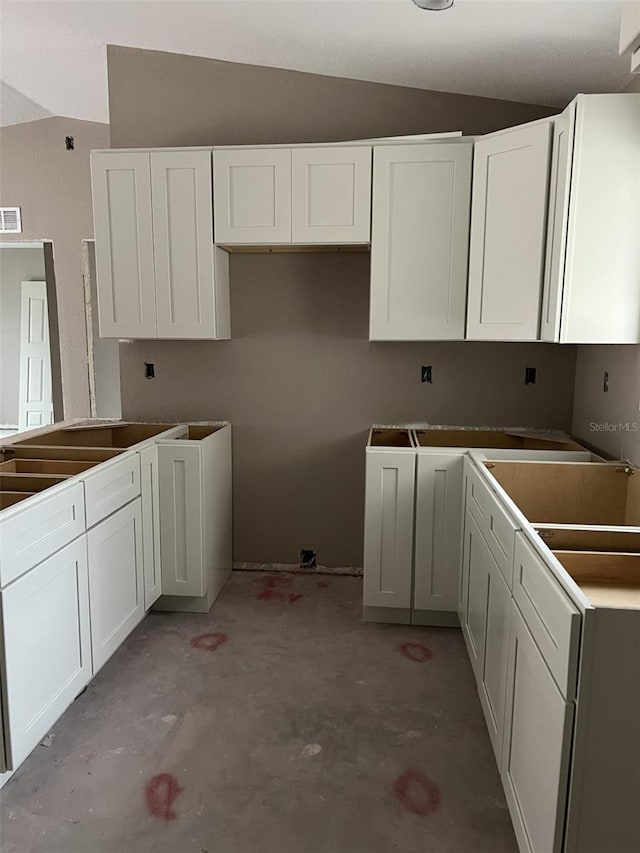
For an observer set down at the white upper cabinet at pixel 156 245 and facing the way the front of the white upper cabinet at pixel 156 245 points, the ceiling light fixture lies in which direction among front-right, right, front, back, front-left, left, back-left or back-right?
front-left

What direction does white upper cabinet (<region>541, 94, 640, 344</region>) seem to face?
to the viewer's left

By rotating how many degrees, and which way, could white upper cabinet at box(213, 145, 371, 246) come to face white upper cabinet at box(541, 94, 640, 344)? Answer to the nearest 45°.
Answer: approximately 45° to its left

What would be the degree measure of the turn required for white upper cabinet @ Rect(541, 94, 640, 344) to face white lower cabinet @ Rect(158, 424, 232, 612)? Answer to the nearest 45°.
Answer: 0° — it already faces it

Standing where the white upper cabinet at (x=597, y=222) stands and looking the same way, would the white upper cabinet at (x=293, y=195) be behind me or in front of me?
in front

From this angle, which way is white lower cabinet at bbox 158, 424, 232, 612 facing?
toward the camera

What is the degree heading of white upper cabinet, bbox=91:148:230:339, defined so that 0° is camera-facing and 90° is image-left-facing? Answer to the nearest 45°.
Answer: approximately 0°

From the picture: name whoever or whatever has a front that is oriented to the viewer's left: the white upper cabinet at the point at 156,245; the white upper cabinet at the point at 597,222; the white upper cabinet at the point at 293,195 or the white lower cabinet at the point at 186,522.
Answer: the white upper cabinet at the point at 597,222

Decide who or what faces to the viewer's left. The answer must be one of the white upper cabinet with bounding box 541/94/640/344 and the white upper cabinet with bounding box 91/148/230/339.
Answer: the white upper cabinet with bounding box 541/94/640/344
